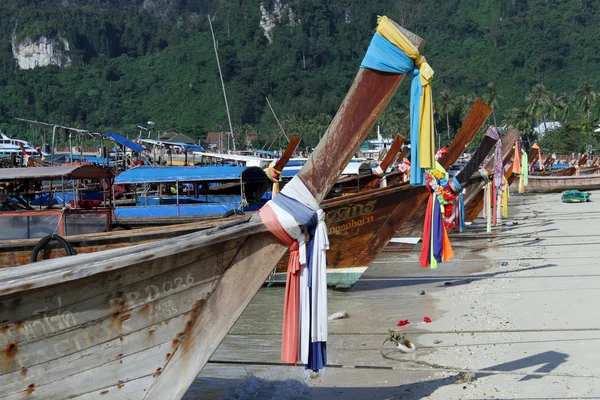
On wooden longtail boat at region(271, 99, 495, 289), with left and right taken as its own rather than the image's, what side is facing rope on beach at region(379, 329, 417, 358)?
right

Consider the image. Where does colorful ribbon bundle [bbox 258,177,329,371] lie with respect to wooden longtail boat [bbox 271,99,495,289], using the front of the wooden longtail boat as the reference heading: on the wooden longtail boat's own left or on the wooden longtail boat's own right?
on the wooden longtail boat's own right

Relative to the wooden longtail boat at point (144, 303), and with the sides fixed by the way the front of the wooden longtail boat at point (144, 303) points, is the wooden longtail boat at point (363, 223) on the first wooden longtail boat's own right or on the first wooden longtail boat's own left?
on the first wooden longtail boat's own left

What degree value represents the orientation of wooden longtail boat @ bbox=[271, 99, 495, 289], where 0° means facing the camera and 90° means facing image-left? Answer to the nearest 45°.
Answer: approximately 270°

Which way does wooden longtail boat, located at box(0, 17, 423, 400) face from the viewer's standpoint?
to the viewer's right

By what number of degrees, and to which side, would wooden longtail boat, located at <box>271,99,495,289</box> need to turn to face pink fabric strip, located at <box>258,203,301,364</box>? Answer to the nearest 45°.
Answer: approximately 90° to its right
